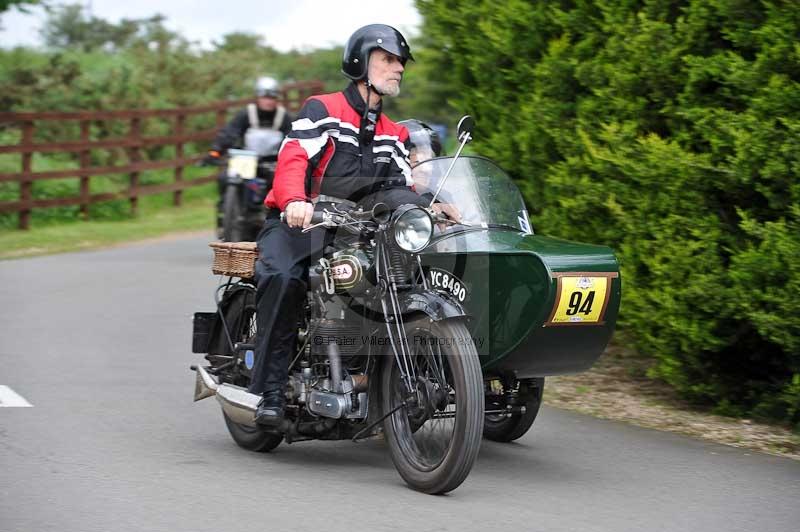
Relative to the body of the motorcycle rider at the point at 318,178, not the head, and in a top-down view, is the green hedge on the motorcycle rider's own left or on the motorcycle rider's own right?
on the motorcycle rider's own left

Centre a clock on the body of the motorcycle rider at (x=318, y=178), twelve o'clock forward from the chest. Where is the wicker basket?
The wicker basket is roughly at 6 o'clock from the motorcycle rider.

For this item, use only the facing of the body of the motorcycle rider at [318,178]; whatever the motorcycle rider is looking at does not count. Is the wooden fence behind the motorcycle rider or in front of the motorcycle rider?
behind

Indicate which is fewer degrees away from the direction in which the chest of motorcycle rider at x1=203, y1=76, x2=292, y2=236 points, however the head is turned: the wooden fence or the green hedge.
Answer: the green hedge

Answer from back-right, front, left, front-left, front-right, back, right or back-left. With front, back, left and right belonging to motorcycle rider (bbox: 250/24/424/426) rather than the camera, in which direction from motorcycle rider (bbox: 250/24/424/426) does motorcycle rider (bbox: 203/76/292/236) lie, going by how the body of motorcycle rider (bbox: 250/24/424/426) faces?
back-left

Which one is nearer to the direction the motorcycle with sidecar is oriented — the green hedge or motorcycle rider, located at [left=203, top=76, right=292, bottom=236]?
the green hedge

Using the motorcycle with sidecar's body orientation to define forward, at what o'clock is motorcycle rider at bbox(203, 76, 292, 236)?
The motorcycle rider is roughly at 7 o'clock from the motorcycle with sidecar.

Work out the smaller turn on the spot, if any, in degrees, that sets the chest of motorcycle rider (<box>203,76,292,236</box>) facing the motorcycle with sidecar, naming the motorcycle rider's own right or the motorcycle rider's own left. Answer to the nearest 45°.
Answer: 0° — they already face it

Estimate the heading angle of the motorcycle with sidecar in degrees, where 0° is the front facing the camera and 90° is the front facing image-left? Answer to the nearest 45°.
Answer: approximately 315°
